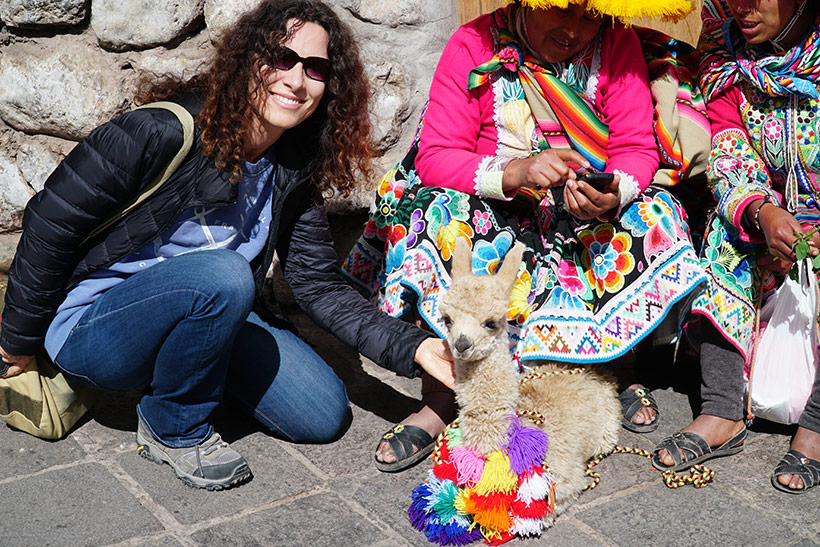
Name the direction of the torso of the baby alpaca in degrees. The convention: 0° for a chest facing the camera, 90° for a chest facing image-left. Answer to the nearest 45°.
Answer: approximately 45°

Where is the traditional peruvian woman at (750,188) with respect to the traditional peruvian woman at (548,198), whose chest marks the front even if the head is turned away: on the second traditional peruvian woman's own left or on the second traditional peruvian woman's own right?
on the second traditional peruvian woman's own left

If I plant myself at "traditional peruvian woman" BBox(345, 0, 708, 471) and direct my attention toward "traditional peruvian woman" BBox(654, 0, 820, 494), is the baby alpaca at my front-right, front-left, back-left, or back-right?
back-right

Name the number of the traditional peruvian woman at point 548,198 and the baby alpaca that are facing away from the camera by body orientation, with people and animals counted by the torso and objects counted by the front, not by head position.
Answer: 0

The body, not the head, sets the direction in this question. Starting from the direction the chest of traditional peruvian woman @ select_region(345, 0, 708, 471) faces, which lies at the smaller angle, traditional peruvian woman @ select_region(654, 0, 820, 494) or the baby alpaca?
the baby alpaca

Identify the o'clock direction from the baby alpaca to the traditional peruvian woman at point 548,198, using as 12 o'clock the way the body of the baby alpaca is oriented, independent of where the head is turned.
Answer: The traditional peruvian woman is roughly at 5 o'clock from the baby alpaca.

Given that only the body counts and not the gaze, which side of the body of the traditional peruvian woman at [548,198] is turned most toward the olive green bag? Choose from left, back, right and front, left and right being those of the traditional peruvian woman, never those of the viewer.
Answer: right

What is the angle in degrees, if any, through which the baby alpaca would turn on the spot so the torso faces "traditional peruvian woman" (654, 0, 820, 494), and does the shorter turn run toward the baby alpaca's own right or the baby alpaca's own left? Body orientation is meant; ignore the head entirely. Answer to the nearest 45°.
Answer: approximately 180°

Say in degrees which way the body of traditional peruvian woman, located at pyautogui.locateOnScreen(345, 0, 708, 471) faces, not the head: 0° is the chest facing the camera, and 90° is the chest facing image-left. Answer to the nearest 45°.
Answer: approximately 0°

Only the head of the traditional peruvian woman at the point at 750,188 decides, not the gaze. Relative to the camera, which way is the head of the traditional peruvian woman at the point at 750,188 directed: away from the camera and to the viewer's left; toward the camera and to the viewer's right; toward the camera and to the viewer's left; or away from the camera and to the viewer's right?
toward the camera and to the viewer's left
